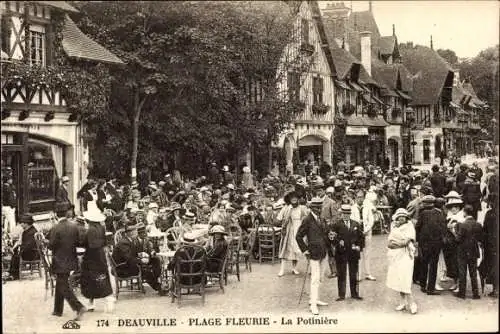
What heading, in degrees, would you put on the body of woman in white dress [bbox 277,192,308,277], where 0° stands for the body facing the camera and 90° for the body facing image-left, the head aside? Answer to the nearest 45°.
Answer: approximately 0°

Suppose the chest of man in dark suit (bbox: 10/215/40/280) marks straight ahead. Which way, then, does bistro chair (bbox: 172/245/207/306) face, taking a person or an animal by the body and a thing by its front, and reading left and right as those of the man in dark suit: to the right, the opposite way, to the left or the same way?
to the right

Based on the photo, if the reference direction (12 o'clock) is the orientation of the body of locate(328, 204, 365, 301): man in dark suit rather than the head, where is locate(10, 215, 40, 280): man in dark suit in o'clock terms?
locate(10, 215, 40, 280): man in dark suit is roughly at 3 o'clock from locate(328, 204, 365, 301): man in dark suit.

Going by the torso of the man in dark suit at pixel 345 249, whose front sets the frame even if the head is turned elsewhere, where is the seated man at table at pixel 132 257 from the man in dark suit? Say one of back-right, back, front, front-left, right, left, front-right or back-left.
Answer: right

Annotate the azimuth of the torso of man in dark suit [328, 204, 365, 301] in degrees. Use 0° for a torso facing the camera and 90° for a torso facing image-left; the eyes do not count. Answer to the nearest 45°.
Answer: approximately 0°

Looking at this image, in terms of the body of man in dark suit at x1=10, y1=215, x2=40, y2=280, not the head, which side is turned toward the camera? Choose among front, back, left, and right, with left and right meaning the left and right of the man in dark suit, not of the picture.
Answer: left

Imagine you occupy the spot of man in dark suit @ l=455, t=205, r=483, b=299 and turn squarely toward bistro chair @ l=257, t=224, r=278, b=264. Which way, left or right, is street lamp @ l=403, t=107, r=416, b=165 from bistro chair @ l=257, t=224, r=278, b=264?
right

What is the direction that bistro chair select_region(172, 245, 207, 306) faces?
away from the camera
